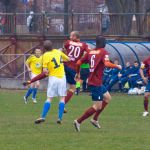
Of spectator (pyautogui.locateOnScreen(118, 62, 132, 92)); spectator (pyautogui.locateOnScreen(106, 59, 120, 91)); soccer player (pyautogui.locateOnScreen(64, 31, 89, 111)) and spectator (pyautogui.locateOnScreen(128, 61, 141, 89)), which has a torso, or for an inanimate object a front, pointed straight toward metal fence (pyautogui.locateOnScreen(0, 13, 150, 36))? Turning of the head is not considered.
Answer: the soccer player

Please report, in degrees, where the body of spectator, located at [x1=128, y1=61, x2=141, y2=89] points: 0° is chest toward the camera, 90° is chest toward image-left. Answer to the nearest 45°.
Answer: approximately 45°

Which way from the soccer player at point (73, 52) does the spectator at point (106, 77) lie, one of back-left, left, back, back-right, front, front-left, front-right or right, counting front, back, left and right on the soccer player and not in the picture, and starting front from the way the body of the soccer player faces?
front

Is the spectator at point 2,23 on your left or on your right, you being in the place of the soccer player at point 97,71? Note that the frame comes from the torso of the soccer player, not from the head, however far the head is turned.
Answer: on your left

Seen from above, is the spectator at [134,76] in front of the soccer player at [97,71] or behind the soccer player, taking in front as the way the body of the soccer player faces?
in front

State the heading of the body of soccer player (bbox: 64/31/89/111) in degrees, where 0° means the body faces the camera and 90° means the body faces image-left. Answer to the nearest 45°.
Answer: approximately 180°

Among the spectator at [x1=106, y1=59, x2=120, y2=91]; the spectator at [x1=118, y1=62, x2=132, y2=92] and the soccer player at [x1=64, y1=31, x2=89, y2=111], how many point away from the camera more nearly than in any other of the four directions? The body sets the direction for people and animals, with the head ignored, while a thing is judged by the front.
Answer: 1

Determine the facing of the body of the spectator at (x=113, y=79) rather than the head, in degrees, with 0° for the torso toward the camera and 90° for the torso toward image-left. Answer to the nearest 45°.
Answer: approximately 45°

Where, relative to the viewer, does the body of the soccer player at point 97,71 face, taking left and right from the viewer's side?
facing away from the viewer and to the right of the viewer

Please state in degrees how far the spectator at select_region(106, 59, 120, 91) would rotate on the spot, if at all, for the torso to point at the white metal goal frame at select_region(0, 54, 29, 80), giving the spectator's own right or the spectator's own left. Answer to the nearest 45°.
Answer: approximately 90° to the spectator's own right

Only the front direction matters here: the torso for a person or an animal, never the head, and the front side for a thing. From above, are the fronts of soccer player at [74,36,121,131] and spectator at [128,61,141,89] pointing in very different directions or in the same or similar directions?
very different directions

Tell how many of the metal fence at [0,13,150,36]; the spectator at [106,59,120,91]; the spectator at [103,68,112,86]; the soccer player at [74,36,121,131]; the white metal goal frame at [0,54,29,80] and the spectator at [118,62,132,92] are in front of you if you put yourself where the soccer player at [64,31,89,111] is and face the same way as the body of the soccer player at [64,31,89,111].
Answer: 5

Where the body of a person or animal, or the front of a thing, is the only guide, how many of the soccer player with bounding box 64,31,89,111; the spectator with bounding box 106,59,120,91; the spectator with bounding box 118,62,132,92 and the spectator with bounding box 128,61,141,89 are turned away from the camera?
1

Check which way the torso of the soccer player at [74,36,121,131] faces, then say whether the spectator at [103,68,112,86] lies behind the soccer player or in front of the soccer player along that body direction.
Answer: in front

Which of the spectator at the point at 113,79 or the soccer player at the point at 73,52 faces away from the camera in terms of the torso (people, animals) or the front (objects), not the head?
the soccer player
